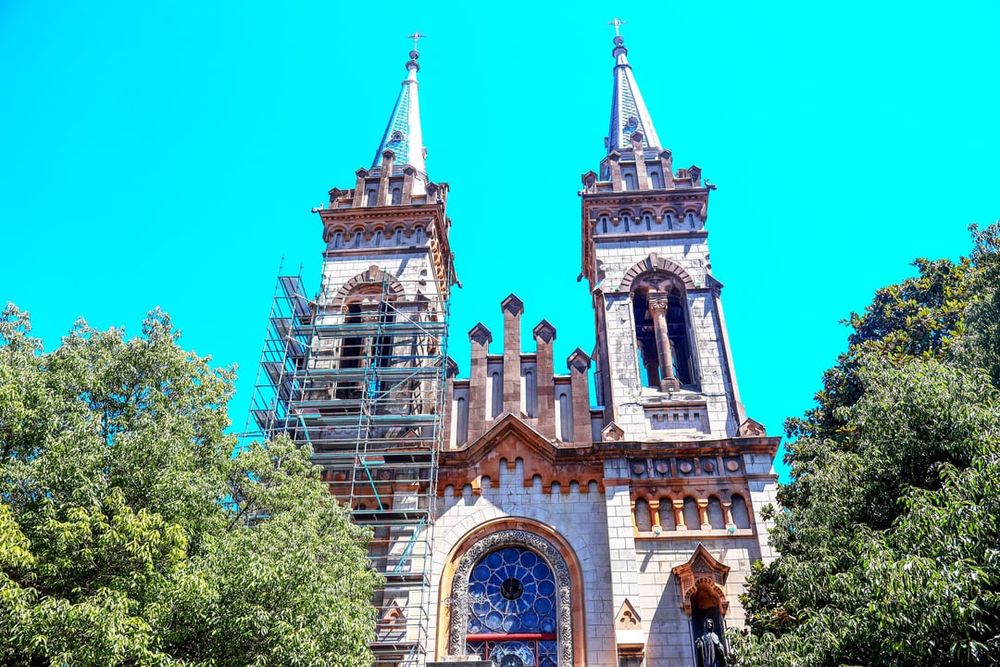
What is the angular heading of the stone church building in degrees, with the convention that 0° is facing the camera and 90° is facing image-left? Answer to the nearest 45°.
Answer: approximately 0°

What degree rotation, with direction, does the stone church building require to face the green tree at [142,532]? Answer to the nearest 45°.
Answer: approximately 45° to its right

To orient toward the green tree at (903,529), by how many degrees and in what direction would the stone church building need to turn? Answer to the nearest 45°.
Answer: approximately 45° to its left
